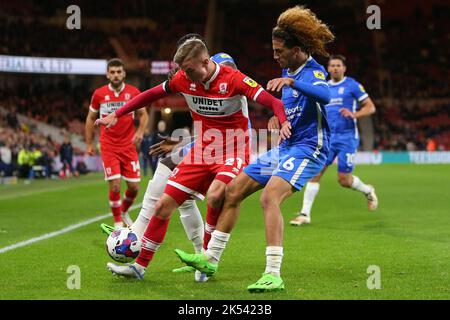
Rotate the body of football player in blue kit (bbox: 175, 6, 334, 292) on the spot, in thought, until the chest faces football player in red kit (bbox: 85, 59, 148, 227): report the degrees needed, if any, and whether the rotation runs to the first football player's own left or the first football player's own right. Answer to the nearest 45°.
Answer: approximately 90° to the first football player's own right

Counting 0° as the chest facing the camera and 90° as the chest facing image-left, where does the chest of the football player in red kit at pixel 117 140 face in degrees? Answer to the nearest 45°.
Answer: approximately 0°

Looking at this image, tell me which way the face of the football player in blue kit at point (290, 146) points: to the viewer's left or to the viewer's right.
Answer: to the viewer's left

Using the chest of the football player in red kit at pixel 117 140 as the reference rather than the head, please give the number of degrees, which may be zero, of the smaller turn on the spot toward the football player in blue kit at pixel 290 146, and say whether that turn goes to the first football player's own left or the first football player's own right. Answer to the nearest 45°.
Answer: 0° — they already face them

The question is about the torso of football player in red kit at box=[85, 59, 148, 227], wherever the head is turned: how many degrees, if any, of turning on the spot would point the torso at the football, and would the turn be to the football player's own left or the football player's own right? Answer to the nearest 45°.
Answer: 0° — they already face it

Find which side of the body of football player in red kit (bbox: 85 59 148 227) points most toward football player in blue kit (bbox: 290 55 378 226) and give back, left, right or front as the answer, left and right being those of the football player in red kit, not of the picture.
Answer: left

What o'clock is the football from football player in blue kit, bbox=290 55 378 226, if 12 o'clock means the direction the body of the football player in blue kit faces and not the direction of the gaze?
The football is roughly at 11 o'clock from the football player in blue kit.

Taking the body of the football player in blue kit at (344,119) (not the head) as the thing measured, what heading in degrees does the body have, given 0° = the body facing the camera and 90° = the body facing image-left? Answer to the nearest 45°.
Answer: approximately 45°
